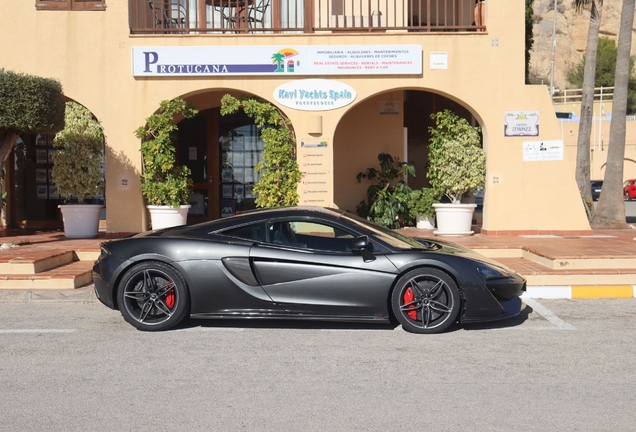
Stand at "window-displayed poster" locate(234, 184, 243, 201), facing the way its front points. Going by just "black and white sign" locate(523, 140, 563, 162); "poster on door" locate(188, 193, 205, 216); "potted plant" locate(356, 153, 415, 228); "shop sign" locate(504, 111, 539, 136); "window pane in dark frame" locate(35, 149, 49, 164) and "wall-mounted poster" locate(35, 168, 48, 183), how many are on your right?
3

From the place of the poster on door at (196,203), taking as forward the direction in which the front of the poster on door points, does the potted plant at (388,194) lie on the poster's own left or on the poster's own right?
on the poster's own left

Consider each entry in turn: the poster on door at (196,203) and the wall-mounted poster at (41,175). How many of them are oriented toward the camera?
2

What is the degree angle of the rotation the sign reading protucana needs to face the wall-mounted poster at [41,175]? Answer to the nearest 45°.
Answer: approximately 135° to its right

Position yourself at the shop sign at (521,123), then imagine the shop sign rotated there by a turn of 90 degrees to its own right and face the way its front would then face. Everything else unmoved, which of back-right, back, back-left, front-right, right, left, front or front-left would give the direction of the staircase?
front-left

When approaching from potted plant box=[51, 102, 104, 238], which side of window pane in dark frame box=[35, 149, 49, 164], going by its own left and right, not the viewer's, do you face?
front

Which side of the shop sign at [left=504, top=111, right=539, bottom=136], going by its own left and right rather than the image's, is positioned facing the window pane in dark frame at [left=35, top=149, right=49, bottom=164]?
right

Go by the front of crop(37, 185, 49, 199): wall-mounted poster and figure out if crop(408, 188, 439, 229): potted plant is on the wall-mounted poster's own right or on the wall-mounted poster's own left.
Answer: on the wall-mounted poster's own left

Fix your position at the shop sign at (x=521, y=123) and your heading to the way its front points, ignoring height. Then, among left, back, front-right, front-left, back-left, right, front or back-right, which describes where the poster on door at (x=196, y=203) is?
right
